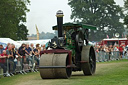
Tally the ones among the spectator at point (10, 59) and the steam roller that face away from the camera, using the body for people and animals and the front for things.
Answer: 0

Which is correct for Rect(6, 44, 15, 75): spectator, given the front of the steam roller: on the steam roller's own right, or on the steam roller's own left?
on the steam roller's own right

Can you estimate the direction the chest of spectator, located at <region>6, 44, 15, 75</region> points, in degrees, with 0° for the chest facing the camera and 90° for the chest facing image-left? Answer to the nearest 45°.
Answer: approximately 315°

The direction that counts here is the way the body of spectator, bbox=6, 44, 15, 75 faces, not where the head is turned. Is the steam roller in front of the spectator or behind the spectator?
in front

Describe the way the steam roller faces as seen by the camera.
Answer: facing the viewer and to the left of the viewer
